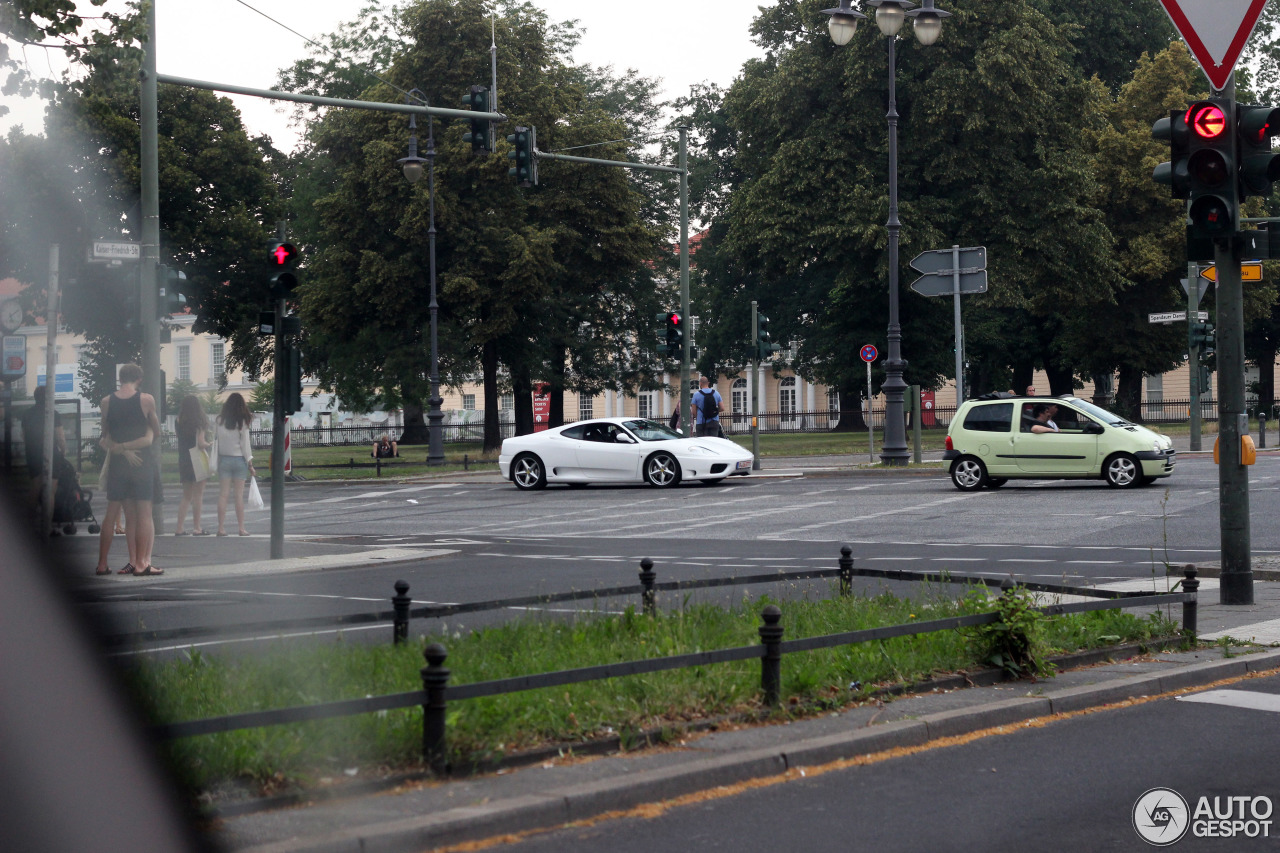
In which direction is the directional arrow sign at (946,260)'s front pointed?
away from the camera

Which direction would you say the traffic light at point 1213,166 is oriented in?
toward the camera

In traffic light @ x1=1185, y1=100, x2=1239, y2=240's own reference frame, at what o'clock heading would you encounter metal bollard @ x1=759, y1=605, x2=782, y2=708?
The metal bollard is roughly at 1 o'clock from the traffic light.

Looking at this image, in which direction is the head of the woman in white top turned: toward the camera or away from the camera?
away from the camera

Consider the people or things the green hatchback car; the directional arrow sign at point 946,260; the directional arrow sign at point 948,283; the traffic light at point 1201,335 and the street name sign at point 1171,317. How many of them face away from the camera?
2

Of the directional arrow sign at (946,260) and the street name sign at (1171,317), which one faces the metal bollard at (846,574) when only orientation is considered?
the street name sign

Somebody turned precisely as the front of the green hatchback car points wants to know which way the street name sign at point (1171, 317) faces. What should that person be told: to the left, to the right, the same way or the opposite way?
to the right

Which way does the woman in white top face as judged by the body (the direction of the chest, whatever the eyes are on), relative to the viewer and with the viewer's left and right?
facing away from the viewer

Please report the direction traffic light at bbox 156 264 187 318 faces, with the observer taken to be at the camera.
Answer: facing to the right of the viewer

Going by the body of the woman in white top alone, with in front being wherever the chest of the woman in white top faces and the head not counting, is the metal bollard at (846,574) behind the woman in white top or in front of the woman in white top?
behind

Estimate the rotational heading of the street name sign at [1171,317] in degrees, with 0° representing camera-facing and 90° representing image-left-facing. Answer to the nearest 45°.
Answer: approximately 0°
